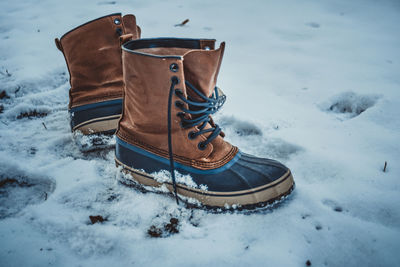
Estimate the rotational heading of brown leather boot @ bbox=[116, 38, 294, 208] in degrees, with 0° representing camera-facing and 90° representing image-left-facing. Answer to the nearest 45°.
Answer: approximately 315°

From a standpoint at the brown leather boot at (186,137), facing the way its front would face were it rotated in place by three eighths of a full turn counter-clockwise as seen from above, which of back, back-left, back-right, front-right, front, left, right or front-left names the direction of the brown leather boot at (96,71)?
front-left

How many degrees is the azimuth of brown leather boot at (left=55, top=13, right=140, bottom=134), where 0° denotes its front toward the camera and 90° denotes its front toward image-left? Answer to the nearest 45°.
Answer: approximately 270°
